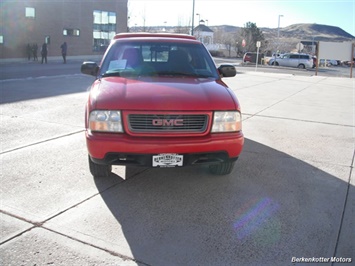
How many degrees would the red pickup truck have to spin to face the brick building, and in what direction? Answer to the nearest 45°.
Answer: approximately 180°

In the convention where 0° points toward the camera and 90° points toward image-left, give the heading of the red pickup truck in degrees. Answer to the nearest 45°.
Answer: approximately 0°

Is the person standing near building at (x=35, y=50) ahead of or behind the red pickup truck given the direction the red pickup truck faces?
behind

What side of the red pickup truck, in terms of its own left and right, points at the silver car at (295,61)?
back
